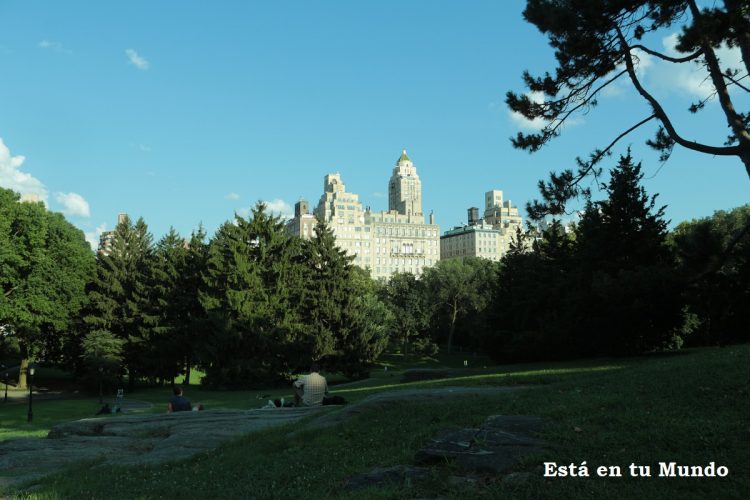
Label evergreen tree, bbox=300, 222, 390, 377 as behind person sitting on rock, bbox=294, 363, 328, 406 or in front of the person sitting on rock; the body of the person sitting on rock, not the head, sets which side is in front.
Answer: in front

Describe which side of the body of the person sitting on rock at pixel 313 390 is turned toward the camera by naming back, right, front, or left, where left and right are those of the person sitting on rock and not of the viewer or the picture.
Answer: back

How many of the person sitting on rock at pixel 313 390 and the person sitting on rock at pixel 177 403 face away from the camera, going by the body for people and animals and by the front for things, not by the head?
2

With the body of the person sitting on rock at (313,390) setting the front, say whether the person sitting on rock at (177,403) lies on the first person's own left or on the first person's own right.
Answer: on the first person's own left

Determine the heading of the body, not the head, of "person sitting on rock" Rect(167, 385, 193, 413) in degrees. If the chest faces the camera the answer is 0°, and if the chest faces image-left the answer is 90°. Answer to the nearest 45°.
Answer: approximately 180°

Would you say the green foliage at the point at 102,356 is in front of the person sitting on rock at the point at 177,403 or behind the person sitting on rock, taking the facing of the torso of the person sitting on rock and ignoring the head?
in front

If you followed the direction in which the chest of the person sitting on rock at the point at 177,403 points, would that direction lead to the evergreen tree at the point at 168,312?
yes

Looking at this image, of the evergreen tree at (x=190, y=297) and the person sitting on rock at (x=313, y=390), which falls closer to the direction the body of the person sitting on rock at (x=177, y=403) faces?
the evergreen tree

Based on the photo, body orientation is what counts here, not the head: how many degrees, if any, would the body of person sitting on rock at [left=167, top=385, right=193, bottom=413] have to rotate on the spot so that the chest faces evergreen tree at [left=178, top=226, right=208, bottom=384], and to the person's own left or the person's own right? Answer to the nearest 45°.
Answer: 0° — they already face it

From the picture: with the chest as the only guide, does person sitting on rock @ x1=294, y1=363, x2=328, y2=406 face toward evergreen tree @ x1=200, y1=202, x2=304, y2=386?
yes

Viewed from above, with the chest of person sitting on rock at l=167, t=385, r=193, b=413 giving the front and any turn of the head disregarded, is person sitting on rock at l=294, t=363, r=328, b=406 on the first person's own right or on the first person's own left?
on the first person's own right
